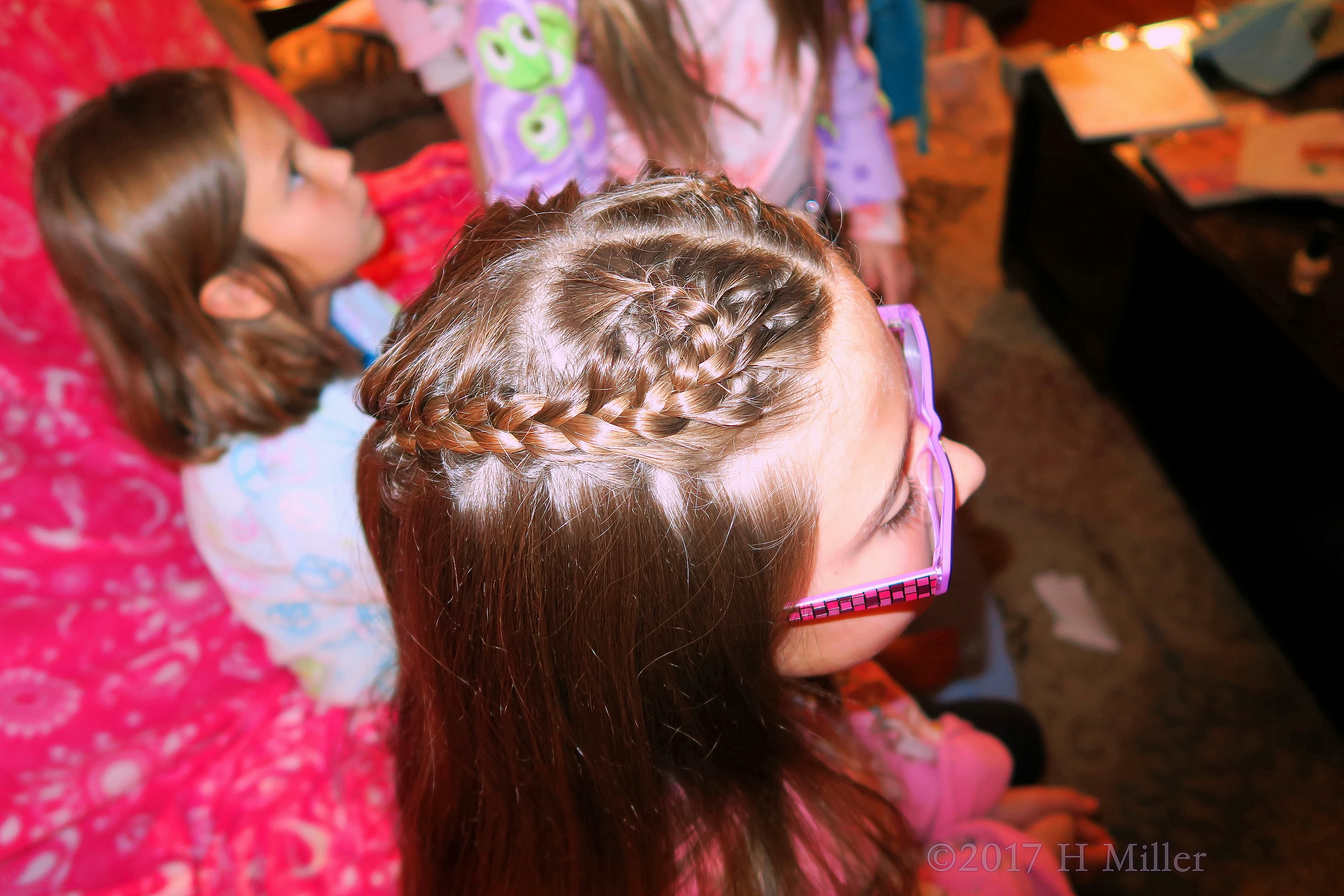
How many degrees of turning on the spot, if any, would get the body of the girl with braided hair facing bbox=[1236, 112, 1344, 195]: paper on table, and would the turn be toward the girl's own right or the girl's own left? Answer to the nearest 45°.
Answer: approximately 45° to the girl's own left

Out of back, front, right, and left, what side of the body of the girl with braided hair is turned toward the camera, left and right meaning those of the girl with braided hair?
right

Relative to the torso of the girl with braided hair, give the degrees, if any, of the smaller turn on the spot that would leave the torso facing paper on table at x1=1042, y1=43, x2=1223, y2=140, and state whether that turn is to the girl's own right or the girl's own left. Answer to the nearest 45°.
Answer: approximately 45° to the girl's own left

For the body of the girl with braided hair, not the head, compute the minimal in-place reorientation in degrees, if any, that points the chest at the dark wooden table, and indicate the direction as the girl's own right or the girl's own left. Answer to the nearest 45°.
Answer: approximately 45° to the girl's own left
